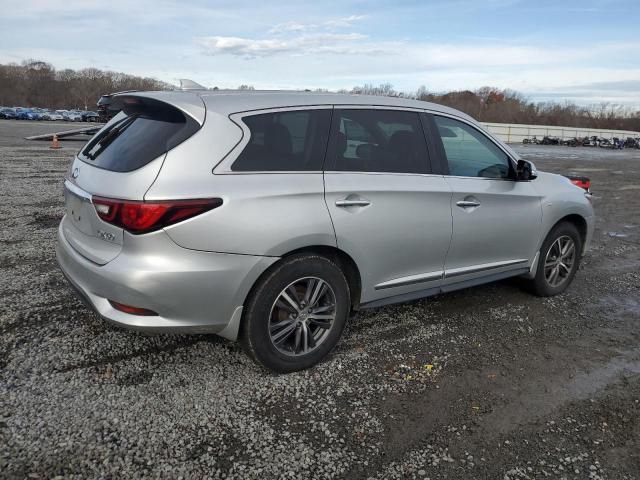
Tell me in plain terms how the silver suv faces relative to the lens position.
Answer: facing away from the viewer and to the right of the viewer
